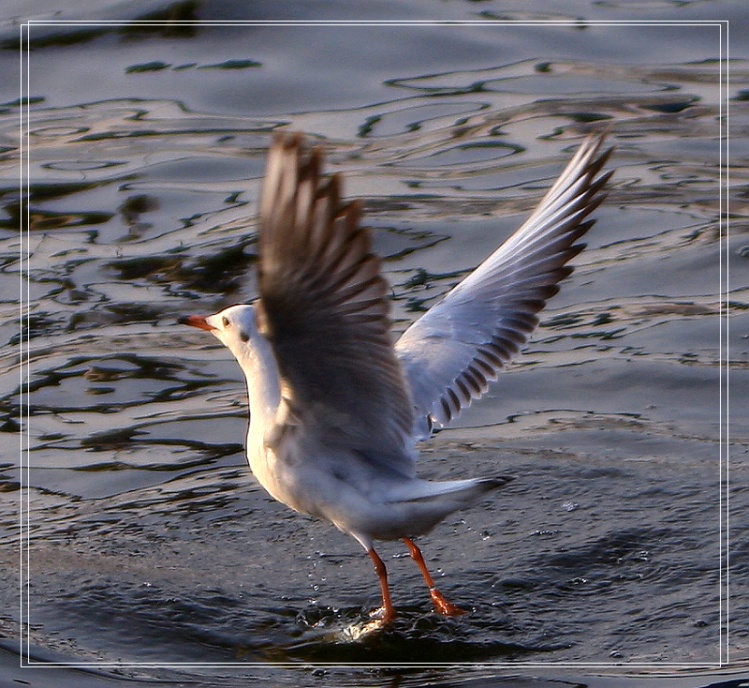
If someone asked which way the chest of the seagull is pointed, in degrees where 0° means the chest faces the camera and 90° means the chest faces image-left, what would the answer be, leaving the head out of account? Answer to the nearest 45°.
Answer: approximately 90°
